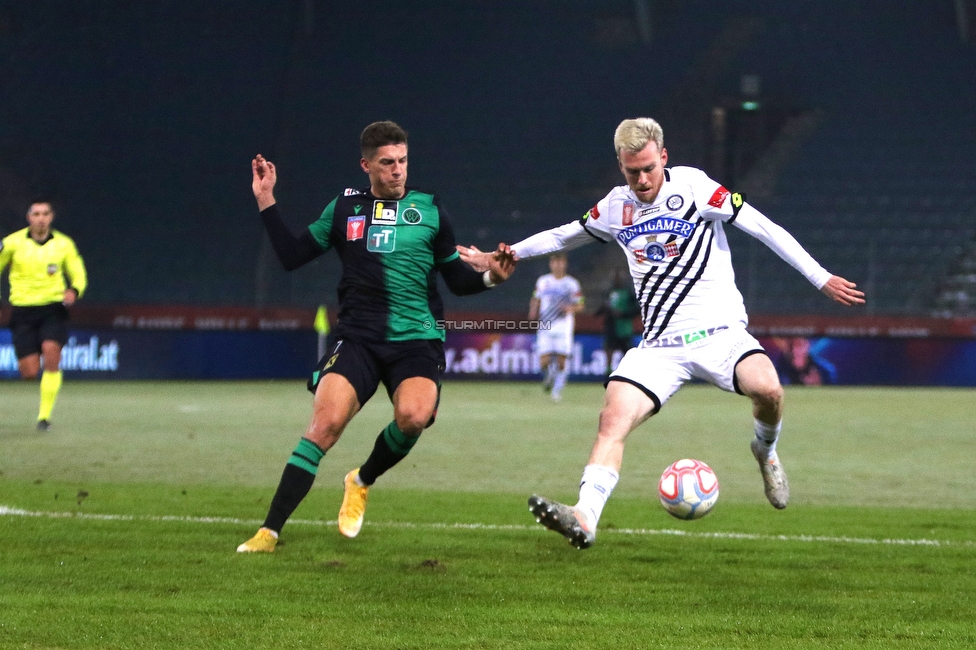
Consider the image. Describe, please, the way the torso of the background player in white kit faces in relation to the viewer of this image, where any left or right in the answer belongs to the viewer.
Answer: facing the viewer

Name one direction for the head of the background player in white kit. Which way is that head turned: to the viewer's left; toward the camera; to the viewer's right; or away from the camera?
toward the camera

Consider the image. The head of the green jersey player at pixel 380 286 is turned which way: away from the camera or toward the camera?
toward the camera

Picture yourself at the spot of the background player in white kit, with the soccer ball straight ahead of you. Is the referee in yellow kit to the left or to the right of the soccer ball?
right

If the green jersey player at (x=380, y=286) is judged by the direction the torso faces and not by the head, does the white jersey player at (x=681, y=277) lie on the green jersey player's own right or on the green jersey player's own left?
on the green jersey player's own left

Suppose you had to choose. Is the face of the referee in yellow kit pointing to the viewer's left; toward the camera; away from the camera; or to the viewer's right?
toward the camera

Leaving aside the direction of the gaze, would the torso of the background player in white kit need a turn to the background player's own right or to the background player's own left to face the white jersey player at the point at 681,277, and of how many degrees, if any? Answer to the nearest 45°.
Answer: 0° — they already face them

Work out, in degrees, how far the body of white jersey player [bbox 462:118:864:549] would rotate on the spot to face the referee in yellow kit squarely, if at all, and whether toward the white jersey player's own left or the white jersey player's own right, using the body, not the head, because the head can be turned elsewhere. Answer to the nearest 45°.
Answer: approximately 135° to the white jersey player's own right

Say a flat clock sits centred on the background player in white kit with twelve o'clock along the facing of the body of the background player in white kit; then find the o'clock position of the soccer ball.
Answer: The soccer ball is roughly at 12 o'clock from the background player in white kit.

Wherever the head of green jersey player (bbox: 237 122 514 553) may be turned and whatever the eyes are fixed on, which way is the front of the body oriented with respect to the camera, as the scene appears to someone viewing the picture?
toward the camera

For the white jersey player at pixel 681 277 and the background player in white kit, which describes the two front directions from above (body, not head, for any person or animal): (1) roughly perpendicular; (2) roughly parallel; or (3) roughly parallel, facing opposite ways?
roughly parallel

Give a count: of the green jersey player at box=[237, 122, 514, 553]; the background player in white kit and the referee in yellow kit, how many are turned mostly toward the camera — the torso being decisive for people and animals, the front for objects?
3

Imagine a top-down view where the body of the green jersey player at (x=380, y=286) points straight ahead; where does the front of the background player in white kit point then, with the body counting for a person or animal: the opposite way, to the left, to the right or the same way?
the same way

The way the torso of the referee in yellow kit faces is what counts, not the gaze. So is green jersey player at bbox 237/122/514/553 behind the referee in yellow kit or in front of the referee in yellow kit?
in front

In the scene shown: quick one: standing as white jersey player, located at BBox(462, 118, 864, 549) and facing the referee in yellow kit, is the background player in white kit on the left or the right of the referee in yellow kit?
right

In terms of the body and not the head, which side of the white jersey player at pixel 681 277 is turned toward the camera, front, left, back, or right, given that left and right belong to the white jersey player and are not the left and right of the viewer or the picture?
front

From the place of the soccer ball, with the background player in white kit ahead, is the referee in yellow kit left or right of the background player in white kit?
left

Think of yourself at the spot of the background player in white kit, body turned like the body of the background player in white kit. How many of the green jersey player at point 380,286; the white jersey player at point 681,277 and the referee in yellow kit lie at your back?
0

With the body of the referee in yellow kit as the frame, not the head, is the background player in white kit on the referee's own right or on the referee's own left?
on the referee's own left
